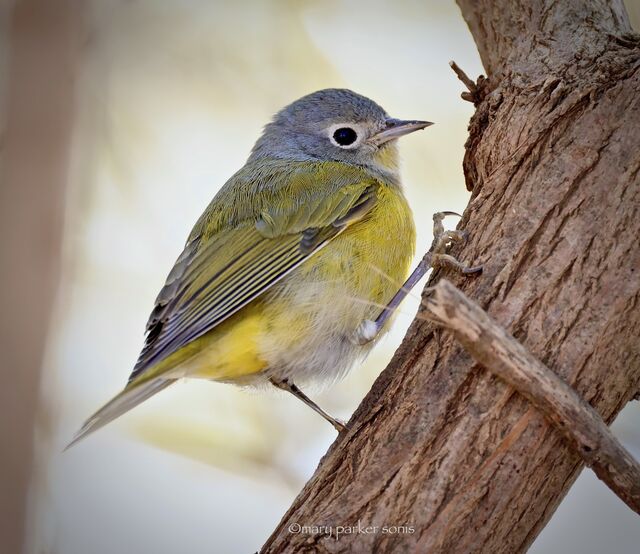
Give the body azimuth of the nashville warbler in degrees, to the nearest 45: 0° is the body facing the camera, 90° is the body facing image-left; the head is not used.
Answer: approximately 270°
